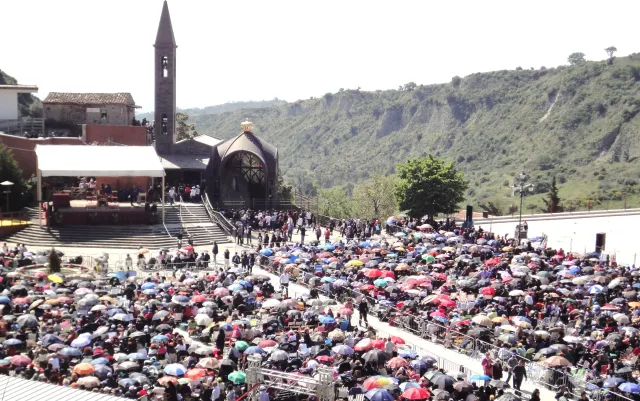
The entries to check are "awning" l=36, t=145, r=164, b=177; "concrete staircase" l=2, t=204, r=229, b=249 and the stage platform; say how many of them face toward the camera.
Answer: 3

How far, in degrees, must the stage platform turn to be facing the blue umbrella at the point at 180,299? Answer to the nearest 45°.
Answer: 0° — it already faces it

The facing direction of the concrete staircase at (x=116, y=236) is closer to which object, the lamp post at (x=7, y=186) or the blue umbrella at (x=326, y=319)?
the blue umbrella

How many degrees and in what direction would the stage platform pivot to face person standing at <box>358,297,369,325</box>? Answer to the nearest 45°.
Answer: approximately 45° to its left

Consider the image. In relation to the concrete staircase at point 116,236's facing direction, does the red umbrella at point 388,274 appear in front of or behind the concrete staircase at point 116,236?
in front

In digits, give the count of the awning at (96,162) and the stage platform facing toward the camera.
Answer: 2

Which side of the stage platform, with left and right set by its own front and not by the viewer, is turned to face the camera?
front

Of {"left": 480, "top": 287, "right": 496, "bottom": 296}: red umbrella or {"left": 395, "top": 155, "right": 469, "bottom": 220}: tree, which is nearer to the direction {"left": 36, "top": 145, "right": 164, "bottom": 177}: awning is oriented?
the red umbrella

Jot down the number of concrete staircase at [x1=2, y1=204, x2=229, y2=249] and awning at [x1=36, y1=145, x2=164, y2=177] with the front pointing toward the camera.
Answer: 2

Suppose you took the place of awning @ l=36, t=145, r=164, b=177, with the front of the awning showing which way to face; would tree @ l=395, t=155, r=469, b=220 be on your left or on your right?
on your left

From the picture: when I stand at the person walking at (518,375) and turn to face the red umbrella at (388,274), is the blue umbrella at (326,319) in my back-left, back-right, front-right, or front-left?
front-left

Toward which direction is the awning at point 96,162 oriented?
toward the camera

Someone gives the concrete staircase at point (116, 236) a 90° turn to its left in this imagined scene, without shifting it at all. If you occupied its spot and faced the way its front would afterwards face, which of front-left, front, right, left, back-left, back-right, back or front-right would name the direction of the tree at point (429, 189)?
front

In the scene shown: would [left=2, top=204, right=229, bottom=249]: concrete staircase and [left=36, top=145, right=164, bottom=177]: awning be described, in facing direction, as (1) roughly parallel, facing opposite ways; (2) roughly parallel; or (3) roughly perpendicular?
roughly parallel
